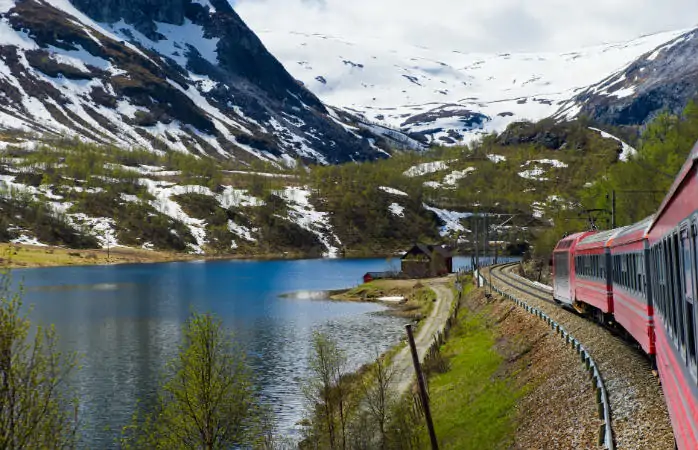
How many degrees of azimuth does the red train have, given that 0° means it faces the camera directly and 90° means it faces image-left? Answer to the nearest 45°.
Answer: approximately 135°
